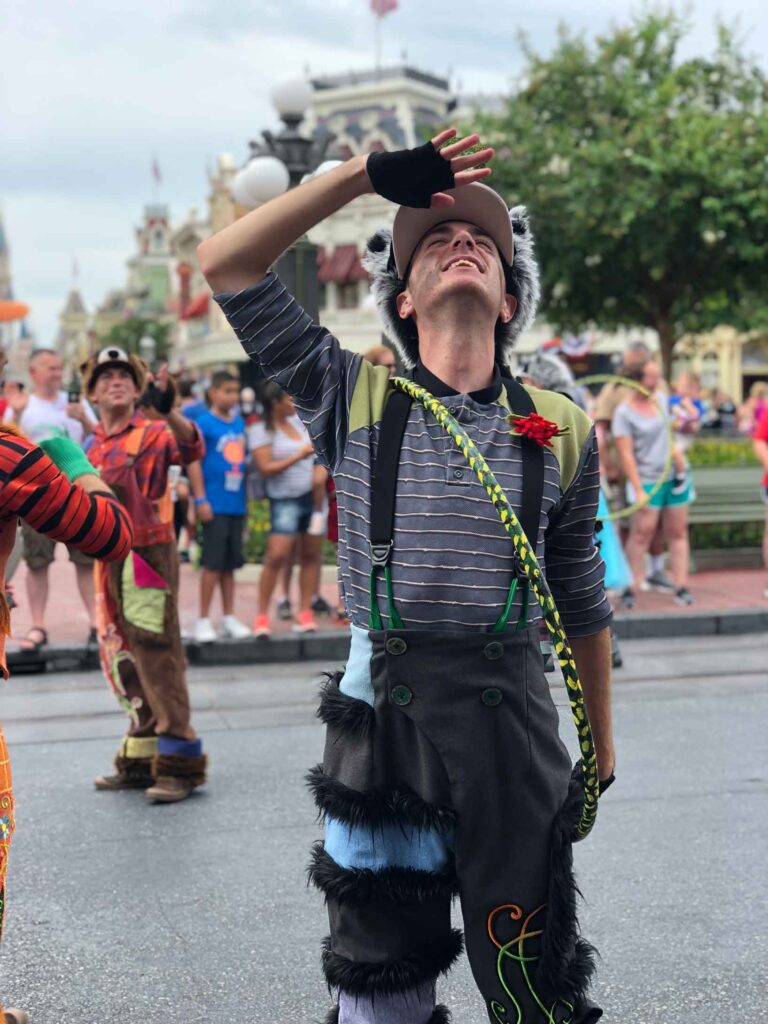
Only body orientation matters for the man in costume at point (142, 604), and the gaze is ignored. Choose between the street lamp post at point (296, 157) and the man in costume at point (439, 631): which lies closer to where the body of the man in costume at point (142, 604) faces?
the man in costume

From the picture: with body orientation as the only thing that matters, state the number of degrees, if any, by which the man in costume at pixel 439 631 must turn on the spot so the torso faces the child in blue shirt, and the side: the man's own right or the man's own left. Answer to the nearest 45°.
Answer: approximately 180°

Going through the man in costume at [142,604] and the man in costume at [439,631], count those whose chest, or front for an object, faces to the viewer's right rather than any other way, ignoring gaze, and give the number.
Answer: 0

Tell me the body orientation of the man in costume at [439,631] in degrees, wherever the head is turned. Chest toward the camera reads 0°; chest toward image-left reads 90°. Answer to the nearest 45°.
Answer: approximately 0°

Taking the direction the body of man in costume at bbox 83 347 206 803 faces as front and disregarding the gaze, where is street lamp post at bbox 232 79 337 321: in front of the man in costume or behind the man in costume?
behind

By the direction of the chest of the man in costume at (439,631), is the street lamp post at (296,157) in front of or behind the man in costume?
behind

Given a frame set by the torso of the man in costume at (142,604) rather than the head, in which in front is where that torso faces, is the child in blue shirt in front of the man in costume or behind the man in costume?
behind

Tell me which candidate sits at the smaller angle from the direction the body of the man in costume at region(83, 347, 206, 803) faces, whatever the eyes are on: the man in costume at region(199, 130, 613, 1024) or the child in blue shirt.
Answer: the man in costume

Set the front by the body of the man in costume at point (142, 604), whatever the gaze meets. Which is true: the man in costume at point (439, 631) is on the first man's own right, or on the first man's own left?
on the first man's own left

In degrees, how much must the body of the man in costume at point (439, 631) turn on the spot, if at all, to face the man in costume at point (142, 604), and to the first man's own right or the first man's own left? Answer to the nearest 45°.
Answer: approximately 180°

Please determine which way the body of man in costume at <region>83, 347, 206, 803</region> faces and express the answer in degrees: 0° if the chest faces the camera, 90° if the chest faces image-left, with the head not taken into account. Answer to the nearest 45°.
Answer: approximately 45°
